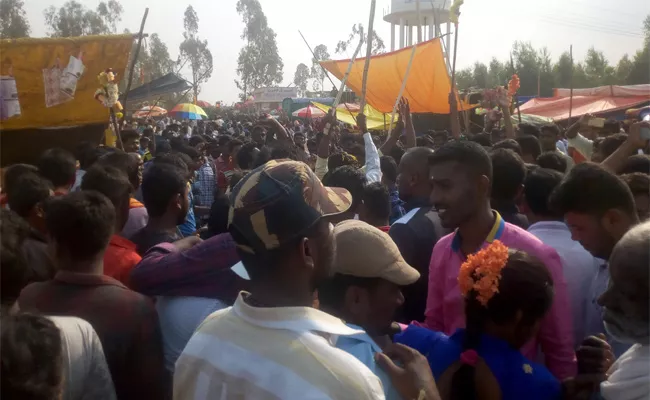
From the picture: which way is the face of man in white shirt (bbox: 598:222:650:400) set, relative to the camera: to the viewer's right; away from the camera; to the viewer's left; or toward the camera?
to the viewer's left

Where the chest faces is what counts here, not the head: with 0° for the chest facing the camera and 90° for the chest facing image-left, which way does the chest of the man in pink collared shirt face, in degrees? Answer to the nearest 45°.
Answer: approximately 45°

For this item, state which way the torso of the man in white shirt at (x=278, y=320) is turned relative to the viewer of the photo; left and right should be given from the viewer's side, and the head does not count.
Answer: facing away from the viewer and to the right of the viewer

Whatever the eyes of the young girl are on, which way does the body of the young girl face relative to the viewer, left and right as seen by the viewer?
facing away from the viewer and to the right of the viewer

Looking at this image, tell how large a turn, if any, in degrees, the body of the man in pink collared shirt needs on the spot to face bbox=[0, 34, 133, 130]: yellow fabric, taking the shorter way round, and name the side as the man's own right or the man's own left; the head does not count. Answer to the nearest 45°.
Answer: approximately 90° to the man's own right

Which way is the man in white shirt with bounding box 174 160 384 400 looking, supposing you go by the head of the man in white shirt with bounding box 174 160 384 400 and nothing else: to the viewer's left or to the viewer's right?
to the viewer's right

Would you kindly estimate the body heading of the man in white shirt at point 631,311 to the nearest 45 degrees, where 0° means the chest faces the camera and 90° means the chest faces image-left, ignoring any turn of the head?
approximately 90°
